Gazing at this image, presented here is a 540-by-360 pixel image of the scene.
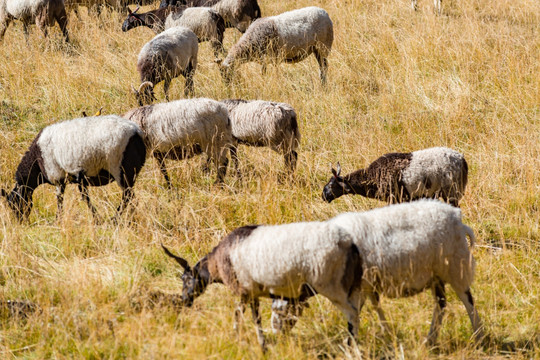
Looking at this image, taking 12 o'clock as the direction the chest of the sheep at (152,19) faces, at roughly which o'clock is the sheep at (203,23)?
the sheep at (203,23) is roughly at 7 o'clock from the sheep at (152,19).

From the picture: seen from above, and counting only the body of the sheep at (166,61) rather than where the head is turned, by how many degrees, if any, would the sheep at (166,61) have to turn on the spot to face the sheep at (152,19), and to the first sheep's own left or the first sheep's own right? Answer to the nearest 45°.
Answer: approximately 135° to the first sheep's own right

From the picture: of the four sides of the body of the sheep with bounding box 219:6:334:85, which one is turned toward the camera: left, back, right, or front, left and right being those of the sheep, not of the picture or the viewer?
left

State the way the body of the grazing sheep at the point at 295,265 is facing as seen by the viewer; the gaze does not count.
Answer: to the viewer's left

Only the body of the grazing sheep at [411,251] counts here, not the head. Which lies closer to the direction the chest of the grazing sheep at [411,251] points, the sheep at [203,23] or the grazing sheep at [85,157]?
the grazing sheep

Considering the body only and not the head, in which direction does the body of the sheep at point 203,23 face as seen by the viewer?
to the viewer's left

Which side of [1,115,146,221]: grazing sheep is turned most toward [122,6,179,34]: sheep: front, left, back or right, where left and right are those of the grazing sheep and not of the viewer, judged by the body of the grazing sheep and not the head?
right

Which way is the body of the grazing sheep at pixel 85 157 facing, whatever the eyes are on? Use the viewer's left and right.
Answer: facing to the left of the viewer

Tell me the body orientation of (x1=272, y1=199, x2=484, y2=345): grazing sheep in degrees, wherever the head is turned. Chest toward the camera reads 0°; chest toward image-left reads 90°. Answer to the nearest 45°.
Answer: approximately 90°

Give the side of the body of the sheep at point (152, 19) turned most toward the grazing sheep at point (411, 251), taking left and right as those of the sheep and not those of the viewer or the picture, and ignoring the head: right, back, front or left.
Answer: left

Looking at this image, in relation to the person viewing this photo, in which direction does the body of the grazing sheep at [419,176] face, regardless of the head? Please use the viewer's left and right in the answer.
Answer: facing to the left of the viewer
